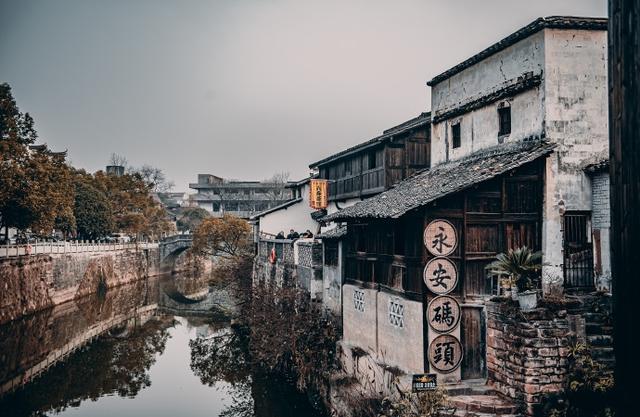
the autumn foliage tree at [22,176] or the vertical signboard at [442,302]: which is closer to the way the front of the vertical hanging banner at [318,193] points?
the vertical signboard

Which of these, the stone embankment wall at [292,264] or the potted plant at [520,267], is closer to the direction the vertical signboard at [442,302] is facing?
the potted plant

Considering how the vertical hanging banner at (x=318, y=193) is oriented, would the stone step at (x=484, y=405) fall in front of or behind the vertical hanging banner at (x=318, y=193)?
in front

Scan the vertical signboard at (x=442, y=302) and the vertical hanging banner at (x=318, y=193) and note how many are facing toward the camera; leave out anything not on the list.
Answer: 2

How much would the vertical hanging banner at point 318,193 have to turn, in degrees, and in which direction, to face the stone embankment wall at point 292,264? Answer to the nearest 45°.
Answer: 0° — it already faces it

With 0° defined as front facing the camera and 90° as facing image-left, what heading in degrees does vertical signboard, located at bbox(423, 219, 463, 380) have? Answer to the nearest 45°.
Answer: approximately 0°

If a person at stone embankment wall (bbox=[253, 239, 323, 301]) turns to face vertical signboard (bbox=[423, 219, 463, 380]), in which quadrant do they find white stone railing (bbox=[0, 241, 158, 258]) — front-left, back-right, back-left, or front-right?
back-right

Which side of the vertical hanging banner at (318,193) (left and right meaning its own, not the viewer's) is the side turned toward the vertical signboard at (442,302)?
front

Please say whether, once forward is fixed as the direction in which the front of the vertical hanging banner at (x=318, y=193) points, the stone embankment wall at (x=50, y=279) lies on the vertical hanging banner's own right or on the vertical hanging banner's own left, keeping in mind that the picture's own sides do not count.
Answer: on the vertical hanging banner's own right

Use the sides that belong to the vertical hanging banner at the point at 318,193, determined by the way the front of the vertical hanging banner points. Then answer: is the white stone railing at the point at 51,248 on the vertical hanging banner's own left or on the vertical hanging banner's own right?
on the vertical hanging banner's own right

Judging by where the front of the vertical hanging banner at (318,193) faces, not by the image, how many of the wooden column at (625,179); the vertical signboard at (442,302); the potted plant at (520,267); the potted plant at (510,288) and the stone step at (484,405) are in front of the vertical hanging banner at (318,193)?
5

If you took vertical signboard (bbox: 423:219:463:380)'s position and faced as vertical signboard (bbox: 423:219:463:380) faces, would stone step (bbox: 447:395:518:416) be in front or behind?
in front
